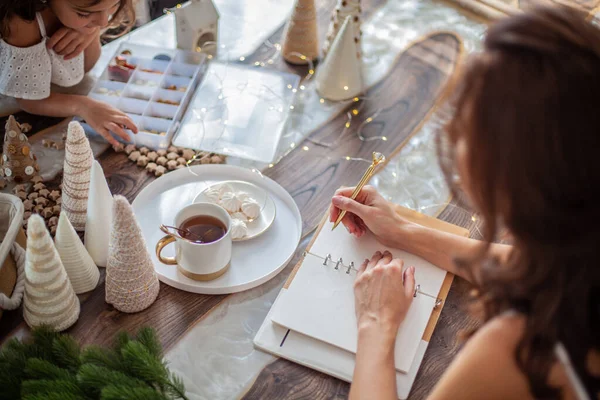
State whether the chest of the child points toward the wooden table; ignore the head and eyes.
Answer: yes

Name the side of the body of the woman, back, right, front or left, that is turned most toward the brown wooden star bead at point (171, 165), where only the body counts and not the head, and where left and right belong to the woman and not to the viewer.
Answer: front

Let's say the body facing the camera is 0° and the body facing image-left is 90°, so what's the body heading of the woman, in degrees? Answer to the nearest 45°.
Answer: approximately 135°

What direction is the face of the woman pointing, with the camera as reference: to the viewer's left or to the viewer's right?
to the viewer's left

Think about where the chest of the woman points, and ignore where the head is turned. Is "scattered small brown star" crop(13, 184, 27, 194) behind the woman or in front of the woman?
in front

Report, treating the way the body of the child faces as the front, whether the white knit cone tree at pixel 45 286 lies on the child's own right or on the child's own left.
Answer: on the child's own right

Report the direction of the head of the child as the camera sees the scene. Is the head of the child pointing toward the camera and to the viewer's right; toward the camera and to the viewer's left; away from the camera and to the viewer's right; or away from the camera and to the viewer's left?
toward the camera and to the viewer's right

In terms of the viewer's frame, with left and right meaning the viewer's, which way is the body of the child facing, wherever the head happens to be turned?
facing the viewer and to the right of the viewer
